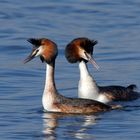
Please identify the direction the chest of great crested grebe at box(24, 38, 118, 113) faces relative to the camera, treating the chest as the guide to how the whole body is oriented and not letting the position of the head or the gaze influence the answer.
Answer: to the viewer's left

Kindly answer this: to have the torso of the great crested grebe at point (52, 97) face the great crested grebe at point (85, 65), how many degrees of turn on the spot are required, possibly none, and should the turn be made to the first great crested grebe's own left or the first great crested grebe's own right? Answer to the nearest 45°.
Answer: approximately 135° to the first great crested grebe's own right
